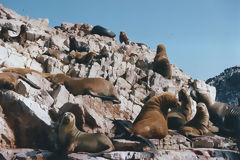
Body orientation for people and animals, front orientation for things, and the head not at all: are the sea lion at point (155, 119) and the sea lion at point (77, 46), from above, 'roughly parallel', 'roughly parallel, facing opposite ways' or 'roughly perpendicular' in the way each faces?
roughly parallel, facing opposite ways

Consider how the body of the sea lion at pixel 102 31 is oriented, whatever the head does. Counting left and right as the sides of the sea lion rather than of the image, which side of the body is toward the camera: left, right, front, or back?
left

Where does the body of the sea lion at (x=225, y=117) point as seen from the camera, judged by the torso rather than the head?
to the viewer's left

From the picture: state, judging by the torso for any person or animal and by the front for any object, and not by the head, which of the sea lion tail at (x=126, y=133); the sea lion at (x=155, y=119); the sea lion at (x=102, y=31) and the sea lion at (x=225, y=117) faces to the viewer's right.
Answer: the sea lion at (x=155, y=119)

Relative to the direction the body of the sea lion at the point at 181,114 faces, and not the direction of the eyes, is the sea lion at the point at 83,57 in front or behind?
behind

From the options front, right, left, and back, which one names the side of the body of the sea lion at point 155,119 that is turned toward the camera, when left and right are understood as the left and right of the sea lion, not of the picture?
right

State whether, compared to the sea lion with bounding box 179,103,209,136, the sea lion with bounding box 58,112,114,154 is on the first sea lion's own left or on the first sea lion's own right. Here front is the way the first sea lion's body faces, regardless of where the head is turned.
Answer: on the first sea lion's own right

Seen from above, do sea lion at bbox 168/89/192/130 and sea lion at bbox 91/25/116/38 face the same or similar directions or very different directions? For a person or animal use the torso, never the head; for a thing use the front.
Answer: very different directions

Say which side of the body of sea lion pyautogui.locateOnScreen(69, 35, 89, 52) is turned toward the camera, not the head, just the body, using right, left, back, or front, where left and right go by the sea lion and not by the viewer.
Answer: left

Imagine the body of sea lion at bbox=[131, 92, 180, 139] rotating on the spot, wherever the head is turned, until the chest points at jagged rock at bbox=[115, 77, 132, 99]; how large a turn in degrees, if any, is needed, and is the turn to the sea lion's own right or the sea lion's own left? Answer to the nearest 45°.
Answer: approximately 90° to the sea lion's own left

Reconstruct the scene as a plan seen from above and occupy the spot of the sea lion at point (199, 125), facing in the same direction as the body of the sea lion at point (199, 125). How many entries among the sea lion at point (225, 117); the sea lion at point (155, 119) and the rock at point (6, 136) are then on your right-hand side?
2
